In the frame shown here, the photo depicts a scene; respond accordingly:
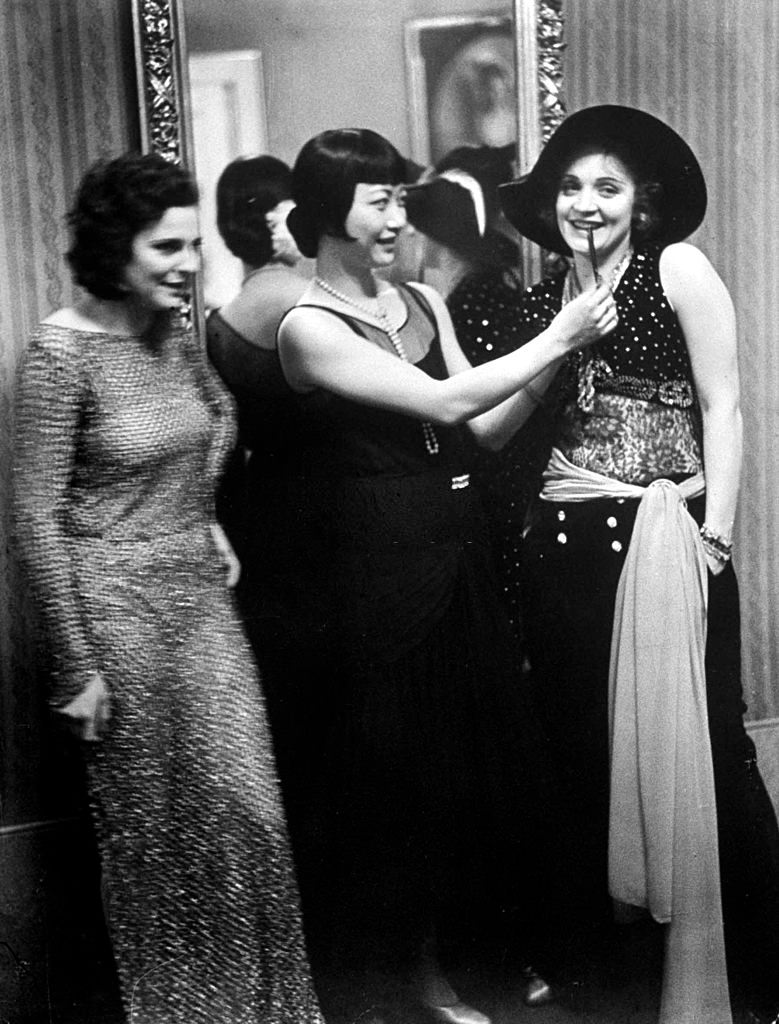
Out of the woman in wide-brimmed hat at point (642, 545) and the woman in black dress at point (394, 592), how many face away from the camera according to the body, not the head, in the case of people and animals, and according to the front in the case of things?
0

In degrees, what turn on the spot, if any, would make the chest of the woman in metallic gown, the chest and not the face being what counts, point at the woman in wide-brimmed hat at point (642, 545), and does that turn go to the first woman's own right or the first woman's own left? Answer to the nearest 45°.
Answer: approximately 45° to the first woman's own left

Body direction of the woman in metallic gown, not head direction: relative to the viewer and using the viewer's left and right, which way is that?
facing the viewer and to the right of the viewer

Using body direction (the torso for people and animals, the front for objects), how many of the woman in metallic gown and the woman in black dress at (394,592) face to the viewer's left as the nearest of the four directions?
0

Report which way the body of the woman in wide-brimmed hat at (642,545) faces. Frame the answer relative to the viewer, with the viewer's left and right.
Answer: facing the viewer and to the left of the viewer

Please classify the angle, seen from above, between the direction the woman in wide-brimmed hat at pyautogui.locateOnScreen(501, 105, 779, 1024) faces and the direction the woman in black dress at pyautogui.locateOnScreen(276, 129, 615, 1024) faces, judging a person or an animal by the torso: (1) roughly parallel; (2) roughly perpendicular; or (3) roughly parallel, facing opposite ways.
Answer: roughly perpendicular

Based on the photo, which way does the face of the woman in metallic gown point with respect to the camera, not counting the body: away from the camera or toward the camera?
toward the camera

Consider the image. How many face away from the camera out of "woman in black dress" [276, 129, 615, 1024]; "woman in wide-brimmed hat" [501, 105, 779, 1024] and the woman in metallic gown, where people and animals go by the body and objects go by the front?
0

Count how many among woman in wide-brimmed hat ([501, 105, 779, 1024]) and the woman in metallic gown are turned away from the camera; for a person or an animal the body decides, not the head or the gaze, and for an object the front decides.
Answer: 0
